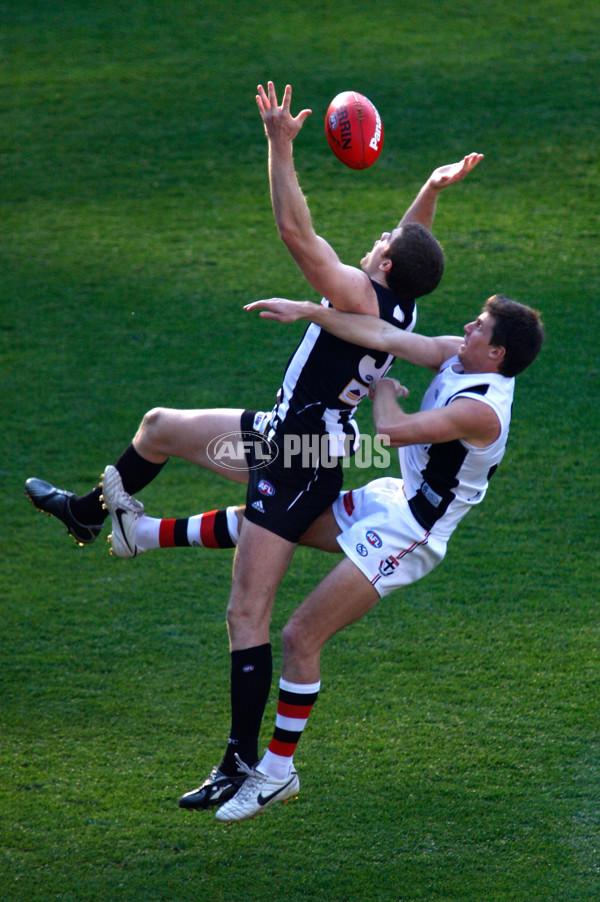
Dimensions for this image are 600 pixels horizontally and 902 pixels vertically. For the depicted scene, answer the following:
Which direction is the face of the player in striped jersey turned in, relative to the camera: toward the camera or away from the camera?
away from the camera

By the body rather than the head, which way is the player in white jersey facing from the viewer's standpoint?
to the viewer's left

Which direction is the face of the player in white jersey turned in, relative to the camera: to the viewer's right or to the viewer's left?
to the viewer's left
